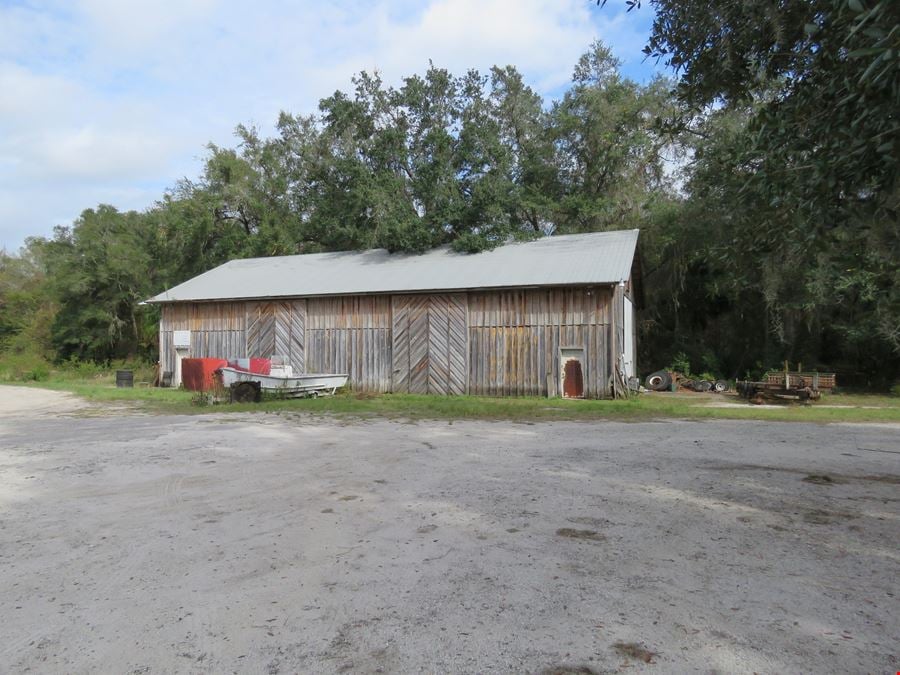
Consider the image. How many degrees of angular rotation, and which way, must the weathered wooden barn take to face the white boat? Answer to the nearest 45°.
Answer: approximately 45° to its right

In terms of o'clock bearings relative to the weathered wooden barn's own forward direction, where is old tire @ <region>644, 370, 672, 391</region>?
The old tire is roughly at 9 o'clock from the weathered wooden barn.

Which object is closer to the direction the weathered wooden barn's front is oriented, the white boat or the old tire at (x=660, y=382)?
the white boat

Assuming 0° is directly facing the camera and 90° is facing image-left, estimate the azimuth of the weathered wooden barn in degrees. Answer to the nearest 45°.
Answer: approximately 0°
